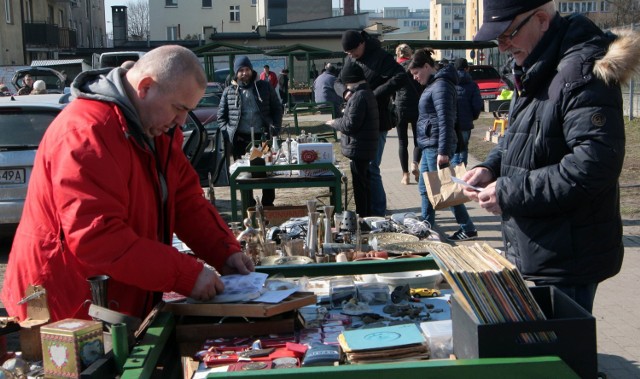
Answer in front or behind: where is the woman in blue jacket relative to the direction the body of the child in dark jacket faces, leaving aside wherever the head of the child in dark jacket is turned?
behind

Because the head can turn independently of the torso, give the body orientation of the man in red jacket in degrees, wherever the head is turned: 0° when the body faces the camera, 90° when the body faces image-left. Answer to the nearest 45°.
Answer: approximately 315°

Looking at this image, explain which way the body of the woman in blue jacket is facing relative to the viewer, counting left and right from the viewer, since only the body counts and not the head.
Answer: facing to the left of the viewer

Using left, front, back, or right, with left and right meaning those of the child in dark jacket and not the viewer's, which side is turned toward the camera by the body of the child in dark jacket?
left

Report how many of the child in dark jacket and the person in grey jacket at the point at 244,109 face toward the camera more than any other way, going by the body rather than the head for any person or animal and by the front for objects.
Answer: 1

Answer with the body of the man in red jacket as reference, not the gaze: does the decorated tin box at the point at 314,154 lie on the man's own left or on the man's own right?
on the man's own left
